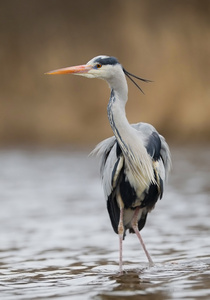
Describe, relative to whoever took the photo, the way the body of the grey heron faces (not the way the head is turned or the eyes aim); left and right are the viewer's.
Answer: facing the viewer
